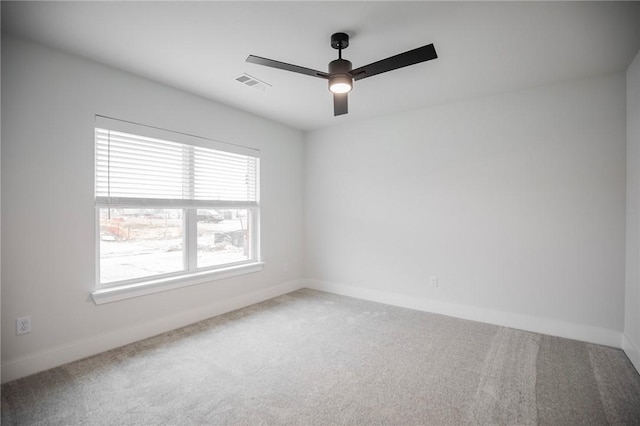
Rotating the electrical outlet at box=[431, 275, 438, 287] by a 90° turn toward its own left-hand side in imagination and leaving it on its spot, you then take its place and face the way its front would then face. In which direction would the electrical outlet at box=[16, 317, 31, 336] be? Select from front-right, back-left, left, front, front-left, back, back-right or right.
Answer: back-right

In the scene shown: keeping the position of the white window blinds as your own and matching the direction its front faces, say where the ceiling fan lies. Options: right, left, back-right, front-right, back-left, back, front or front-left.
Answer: front

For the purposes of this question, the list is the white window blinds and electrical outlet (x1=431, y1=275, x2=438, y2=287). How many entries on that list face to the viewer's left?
0

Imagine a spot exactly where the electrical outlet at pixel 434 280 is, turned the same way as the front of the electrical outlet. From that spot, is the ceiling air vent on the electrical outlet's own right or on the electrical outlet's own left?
on the electrical outlet's own right

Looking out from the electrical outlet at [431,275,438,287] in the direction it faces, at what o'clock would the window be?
The window is roughly at 2 o'clock from the electrical outlet.

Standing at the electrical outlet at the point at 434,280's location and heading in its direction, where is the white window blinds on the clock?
The white window blinds is roughly at 2 o'clock from the electrical outlet.

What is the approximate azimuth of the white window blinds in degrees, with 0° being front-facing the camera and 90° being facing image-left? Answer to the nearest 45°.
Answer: approximately 315°

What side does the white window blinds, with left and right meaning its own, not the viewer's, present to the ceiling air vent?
front

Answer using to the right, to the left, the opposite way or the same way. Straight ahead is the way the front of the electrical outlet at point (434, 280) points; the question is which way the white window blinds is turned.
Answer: to the left

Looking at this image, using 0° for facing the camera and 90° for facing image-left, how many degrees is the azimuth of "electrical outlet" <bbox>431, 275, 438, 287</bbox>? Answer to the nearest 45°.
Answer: approximately 0°
